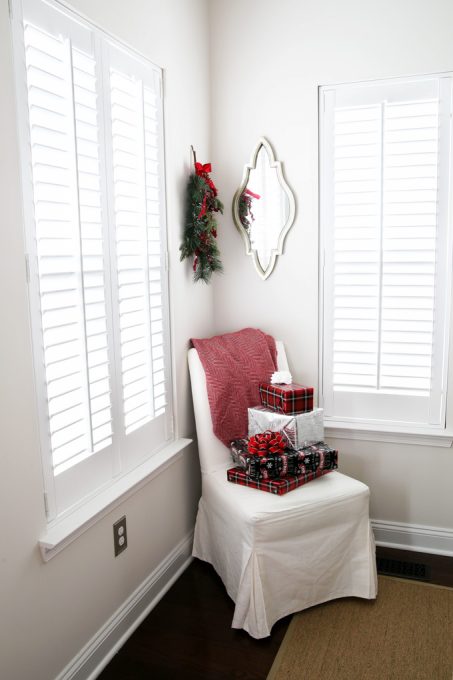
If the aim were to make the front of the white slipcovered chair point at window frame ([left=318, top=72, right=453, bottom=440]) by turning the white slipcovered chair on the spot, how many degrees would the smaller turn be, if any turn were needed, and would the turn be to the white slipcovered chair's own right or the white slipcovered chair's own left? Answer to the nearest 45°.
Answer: approximately 90° to the white slipcovered chair's own left

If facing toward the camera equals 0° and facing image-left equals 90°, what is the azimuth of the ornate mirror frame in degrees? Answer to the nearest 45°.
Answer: approximately 0°

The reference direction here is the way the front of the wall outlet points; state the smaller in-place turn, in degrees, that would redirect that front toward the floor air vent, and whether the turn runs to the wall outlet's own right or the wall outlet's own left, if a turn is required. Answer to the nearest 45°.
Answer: approximately 45° to the wall outlet's own left

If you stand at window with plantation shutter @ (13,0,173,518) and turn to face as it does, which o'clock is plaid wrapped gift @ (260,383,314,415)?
The plaid wrapped gift is roughly at 10 o'clock from the window with plantation shutter.

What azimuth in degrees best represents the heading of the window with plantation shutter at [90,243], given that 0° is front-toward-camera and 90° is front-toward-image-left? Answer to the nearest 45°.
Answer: approximately 315°
